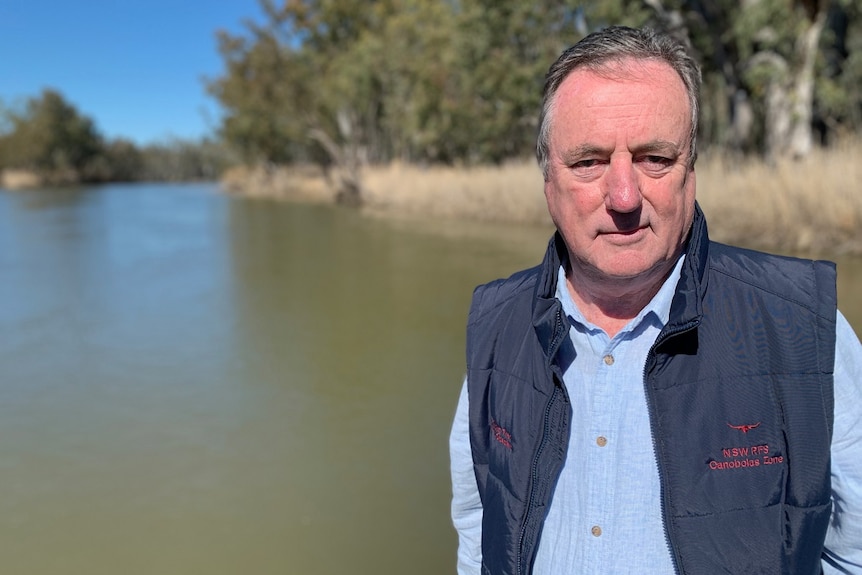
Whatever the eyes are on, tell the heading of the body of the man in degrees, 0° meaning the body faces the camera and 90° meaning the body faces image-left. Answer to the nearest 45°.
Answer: approximately 0°
